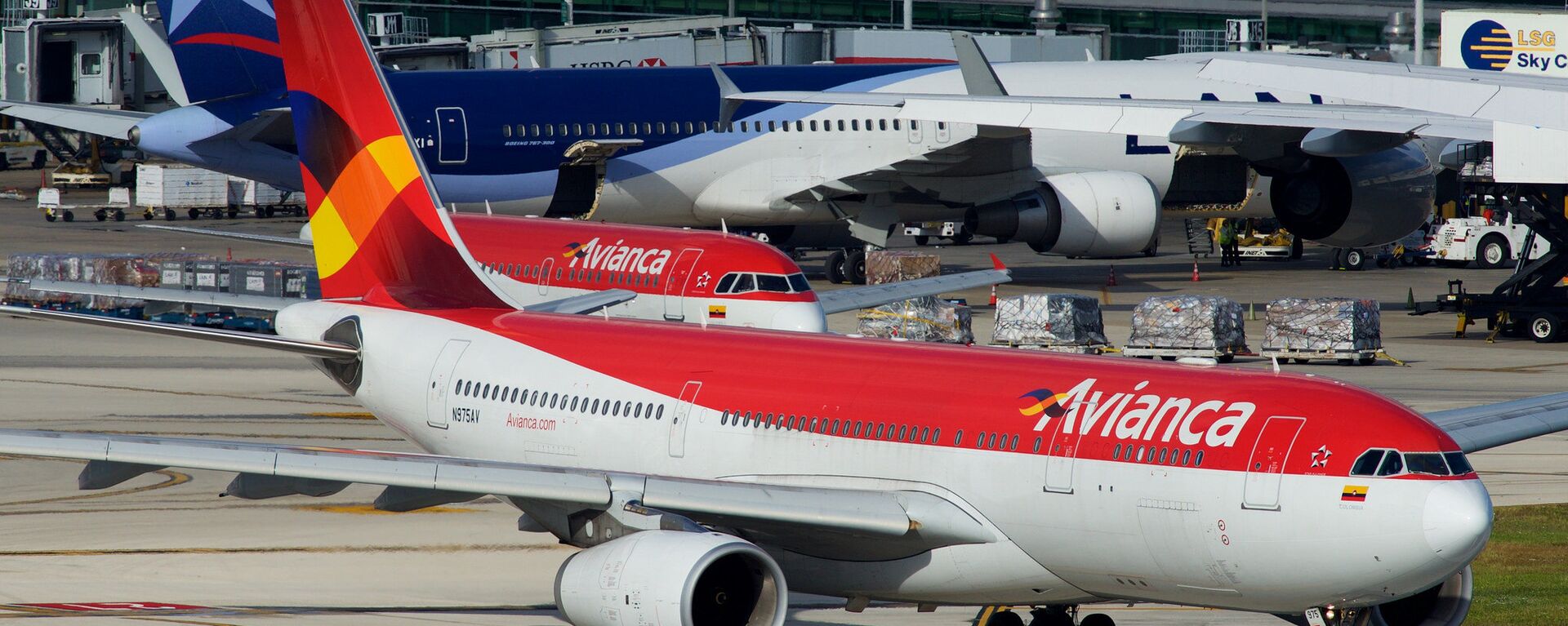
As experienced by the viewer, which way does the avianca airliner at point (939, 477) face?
facing the viewer and to the right of the viewer

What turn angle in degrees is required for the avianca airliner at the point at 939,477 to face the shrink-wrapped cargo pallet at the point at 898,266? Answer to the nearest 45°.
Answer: approximately 135° to its left

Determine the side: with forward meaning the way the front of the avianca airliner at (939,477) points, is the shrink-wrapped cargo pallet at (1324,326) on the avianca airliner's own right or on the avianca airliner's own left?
on the avianca airliner's own left

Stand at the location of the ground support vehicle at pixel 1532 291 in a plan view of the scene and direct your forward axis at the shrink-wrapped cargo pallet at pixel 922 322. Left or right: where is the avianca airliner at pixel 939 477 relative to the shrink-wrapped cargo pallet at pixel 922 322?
left

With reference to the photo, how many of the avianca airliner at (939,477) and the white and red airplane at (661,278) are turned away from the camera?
0

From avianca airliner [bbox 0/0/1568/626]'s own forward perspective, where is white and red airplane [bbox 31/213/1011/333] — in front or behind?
behind
